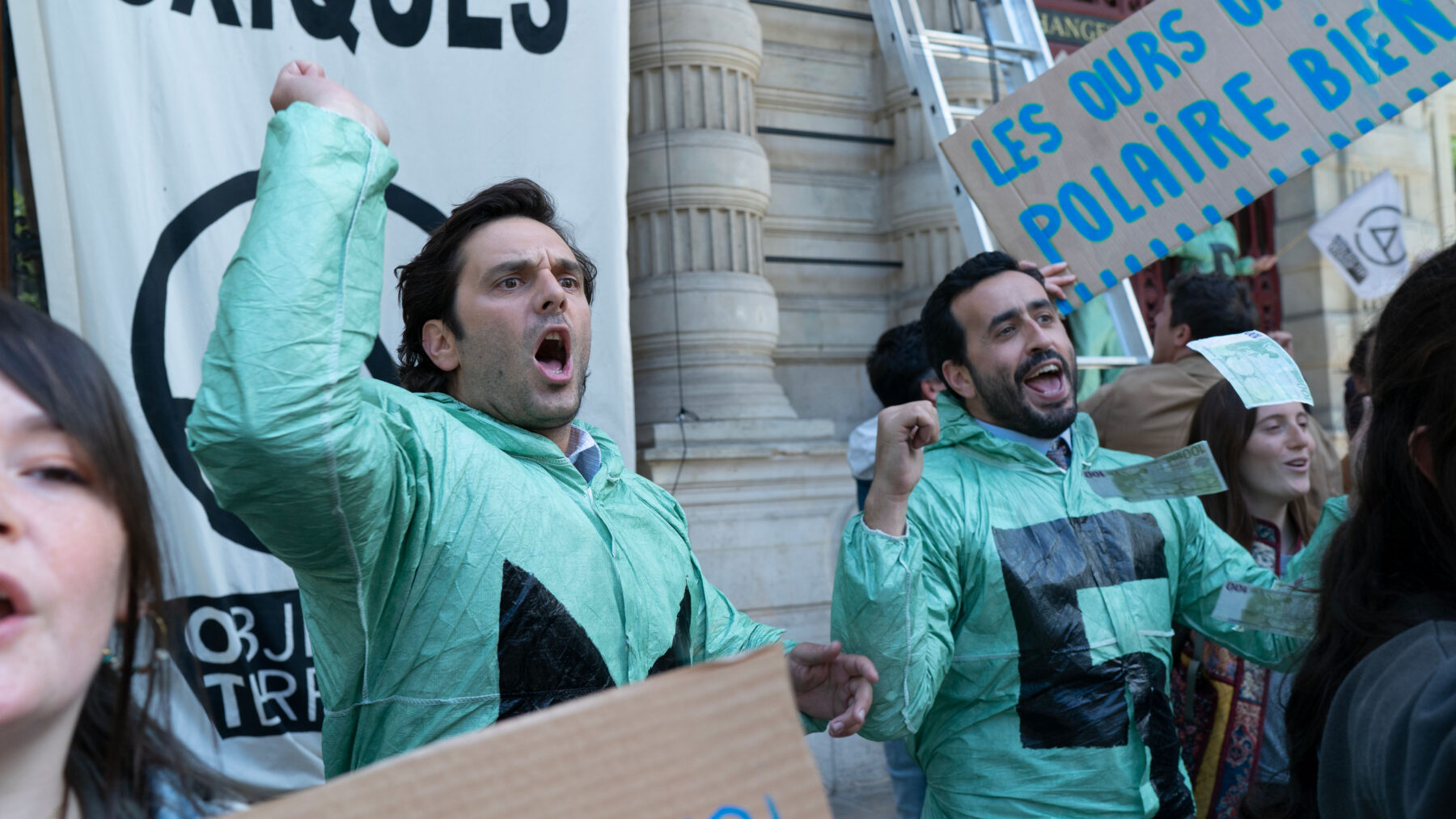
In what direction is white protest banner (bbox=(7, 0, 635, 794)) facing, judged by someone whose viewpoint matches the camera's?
facing the viewer

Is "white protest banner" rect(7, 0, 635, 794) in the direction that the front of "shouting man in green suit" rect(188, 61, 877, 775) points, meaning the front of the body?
no

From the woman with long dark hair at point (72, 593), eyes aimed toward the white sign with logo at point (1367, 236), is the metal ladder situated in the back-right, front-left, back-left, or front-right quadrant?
front-left

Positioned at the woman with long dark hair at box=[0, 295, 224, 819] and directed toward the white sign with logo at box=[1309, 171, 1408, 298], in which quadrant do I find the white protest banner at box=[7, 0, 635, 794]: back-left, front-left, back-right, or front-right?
front-left

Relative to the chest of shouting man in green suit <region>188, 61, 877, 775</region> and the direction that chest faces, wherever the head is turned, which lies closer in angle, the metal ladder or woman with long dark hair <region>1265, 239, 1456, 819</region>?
the woman with long dark hair

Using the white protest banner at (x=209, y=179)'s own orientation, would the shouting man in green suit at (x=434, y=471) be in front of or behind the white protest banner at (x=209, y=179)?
in front

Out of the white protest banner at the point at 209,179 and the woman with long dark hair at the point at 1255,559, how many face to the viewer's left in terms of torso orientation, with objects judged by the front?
0

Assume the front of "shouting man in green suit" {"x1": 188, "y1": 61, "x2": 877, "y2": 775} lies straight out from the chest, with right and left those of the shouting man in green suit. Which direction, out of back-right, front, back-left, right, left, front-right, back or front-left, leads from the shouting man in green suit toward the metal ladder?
left

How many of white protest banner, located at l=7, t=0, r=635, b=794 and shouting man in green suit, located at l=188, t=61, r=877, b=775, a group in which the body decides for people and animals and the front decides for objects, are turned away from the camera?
0

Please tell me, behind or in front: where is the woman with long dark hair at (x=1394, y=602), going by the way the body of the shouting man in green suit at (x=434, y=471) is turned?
in front

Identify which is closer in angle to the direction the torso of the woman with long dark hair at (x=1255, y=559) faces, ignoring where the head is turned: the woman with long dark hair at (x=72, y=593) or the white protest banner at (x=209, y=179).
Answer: the woman with long dark hair

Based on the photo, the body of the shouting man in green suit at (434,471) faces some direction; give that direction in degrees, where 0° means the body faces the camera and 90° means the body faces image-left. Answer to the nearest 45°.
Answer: approximately 315°

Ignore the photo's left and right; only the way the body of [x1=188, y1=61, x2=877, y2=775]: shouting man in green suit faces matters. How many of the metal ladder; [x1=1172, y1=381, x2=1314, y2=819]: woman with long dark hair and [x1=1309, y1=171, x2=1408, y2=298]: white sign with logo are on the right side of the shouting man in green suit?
0

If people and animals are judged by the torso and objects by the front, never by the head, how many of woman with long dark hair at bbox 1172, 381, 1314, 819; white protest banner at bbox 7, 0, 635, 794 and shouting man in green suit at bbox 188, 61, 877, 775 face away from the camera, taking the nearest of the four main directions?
0

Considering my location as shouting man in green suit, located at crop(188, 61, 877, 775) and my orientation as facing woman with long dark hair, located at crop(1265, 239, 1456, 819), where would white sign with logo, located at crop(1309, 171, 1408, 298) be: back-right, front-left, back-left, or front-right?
front-left

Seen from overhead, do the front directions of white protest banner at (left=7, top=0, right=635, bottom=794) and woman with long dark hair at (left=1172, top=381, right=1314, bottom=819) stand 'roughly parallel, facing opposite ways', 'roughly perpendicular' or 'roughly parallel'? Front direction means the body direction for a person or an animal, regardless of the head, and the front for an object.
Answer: roughly parallel

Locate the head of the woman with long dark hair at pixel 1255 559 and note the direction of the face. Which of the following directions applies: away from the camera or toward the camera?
toward the camera
